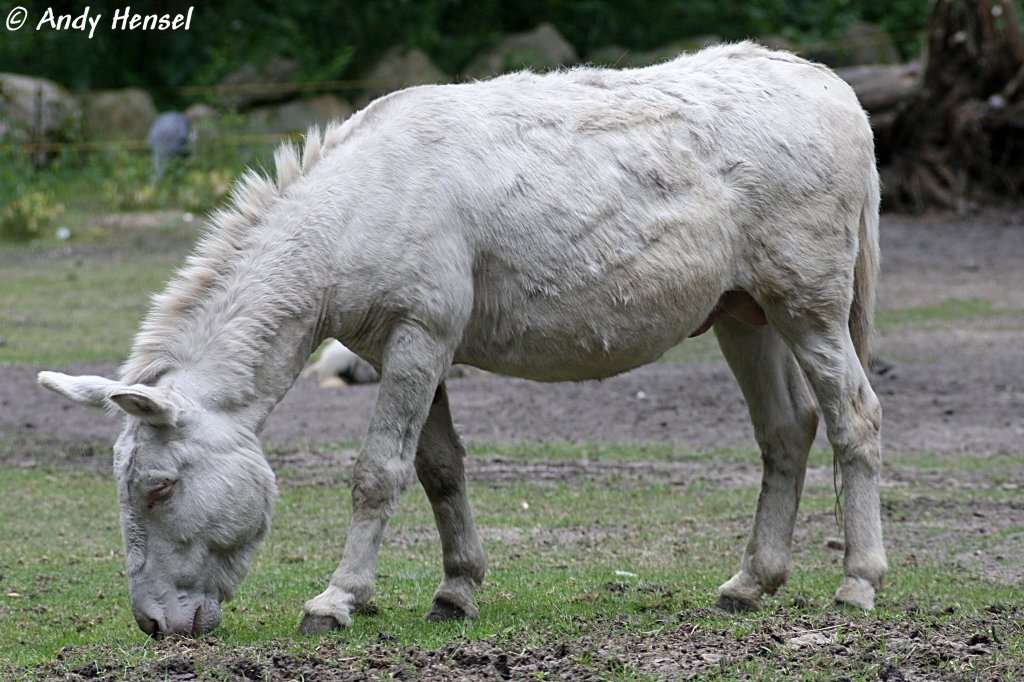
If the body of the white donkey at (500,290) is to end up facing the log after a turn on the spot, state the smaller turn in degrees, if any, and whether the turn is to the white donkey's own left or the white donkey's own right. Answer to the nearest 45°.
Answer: approximately 90° to the white donkey's own right

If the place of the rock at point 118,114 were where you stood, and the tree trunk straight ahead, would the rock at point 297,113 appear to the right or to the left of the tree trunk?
left

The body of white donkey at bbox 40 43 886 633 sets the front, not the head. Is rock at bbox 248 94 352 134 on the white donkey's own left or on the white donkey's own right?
on the white donkey's own right

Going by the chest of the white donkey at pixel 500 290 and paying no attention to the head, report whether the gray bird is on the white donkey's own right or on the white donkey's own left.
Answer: on the white donkey's own right

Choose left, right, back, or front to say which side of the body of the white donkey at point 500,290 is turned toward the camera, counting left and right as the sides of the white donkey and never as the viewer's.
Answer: left

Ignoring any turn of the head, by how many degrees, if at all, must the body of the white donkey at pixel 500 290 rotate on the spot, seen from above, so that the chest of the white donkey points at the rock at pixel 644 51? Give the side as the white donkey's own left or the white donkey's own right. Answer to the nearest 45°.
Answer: approximately 90° to the white donkey's own right

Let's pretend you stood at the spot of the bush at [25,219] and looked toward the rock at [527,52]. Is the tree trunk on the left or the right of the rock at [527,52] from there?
right

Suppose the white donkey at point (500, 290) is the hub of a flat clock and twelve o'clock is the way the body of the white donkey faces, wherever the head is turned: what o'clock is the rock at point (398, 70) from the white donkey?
The rock is roughly at 3 o'clock from the white donkey.

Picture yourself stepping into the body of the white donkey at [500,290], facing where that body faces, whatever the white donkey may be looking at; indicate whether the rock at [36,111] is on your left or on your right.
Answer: on your right

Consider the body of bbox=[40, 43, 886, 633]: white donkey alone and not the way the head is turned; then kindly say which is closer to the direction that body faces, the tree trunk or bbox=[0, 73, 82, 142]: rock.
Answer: the rock
